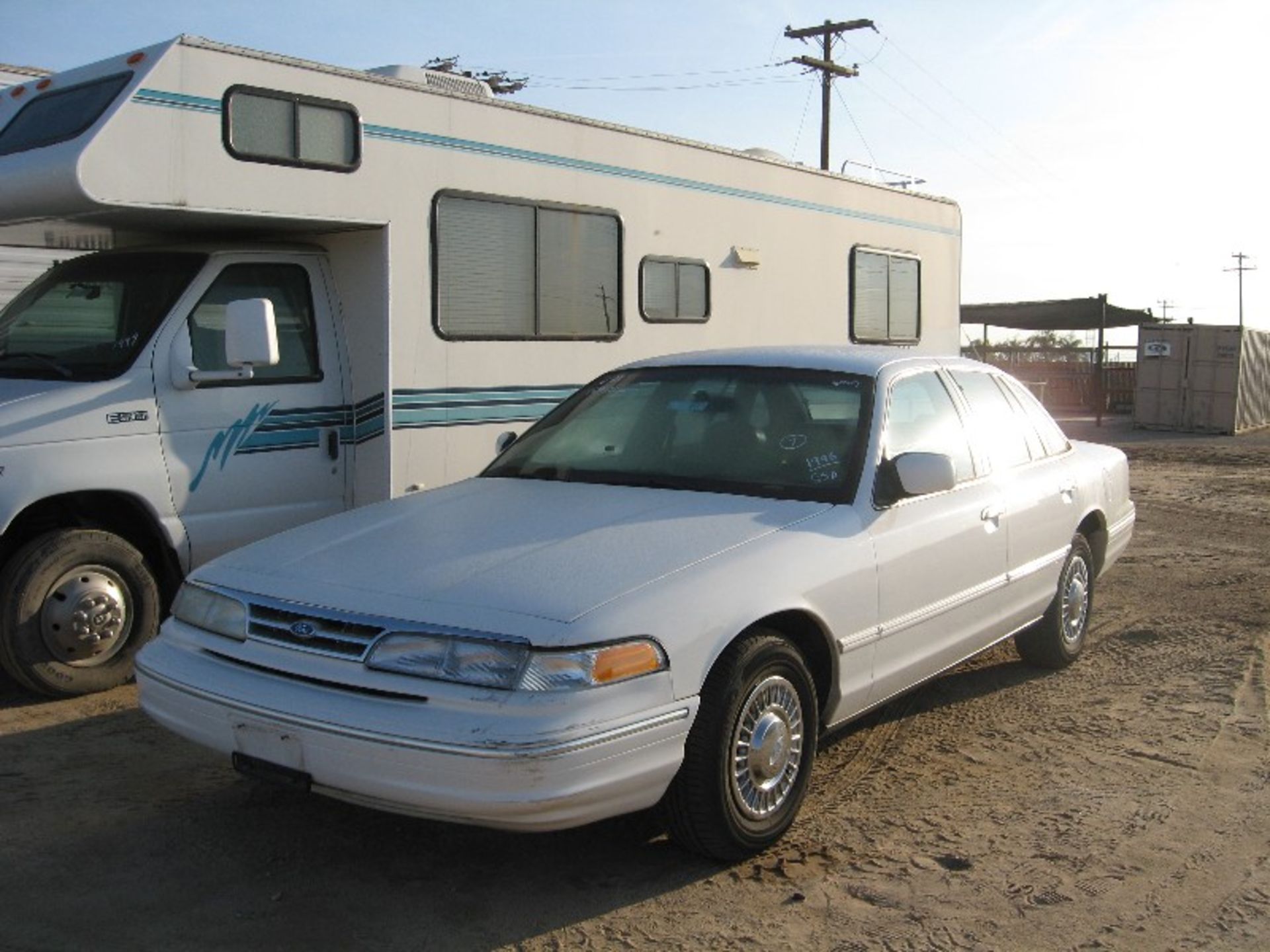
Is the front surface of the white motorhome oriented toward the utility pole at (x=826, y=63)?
no

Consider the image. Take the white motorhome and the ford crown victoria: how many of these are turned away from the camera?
0

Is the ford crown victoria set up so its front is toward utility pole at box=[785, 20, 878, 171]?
no

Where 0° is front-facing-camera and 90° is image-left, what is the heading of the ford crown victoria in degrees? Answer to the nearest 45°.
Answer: approximately 45°

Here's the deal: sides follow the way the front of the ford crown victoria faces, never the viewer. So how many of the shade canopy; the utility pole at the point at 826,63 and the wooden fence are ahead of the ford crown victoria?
0

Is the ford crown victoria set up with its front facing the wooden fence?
no

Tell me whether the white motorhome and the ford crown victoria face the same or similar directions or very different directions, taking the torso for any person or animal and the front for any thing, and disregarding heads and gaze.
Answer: same or similar directions

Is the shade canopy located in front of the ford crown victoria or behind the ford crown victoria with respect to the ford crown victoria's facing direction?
behind
